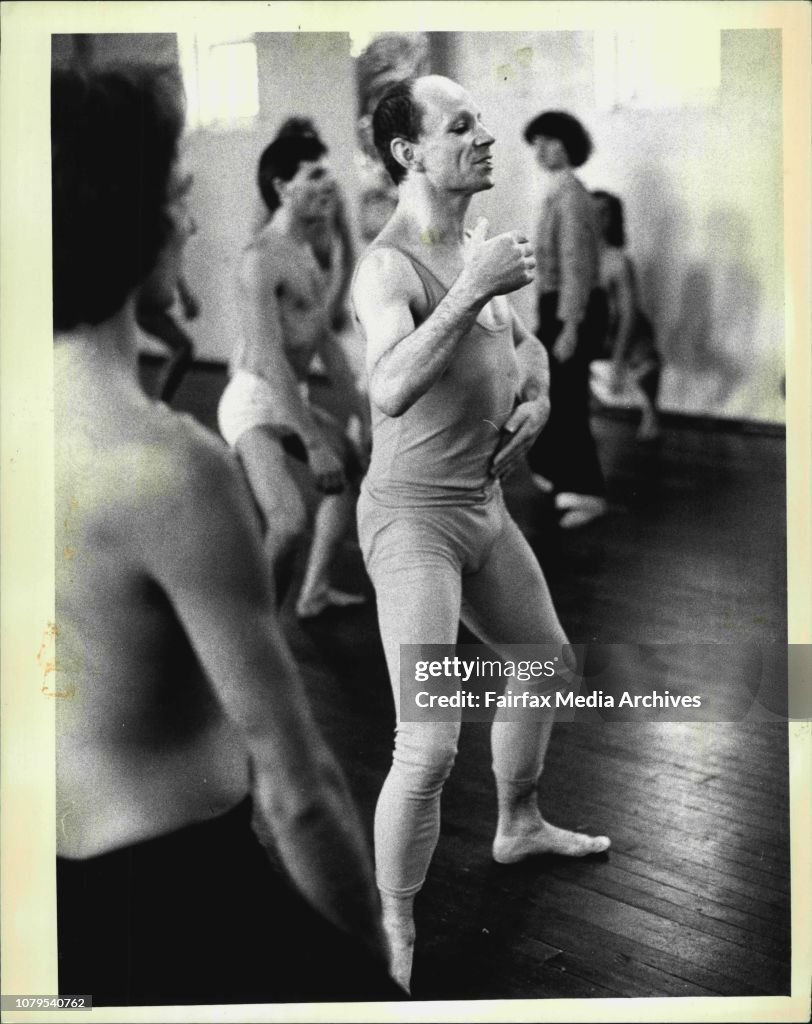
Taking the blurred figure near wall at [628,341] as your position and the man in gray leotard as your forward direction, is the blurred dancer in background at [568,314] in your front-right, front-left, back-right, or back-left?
front-right

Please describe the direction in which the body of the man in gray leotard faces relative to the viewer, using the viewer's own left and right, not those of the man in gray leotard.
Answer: facing the viewer and to the right of the viewer

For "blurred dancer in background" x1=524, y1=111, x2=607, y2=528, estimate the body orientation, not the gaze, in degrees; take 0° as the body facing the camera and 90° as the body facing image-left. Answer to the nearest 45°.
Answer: approximately 90°

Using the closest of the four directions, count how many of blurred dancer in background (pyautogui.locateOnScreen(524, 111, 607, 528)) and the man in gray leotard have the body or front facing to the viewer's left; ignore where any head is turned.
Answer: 1
